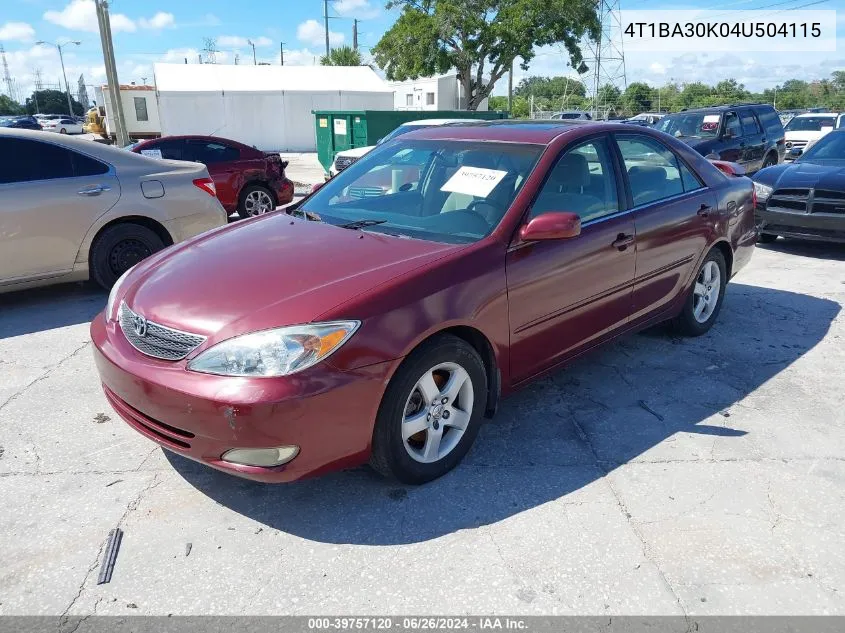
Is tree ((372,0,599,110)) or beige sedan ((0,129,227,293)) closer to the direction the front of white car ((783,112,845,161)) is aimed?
the beige sedan

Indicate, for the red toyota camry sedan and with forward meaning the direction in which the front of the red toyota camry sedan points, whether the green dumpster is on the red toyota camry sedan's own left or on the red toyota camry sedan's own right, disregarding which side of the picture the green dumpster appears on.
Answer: on the red toyota camry sedan's own right

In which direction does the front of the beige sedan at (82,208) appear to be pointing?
to the viewer's left

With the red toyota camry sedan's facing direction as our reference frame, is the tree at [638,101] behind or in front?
behind

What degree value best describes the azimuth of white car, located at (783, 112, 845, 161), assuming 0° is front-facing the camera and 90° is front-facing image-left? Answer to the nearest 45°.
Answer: approximately 45°

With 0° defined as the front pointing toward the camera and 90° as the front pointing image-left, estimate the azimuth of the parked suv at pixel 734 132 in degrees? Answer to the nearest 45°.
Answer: approximately 45°

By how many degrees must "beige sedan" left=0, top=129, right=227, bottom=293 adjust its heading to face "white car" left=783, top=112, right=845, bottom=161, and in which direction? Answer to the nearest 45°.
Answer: approximately 180°

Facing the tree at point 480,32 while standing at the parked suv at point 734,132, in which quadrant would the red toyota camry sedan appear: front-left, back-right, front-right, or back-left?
back-left

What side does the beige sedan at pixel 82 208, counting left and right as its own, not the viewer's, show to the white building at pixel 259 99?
right

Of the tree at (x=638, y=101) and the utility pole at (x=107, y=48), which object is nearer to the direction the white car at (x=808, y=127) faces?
the utility pole

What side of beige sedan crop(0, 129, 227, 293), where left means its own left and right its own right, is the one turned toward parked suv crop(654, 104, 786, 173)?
back

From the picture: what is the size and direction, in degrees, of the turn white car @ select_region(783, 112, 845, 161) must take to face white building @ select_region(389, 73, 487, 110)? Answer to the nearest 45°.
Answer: approximately 90° to its right
